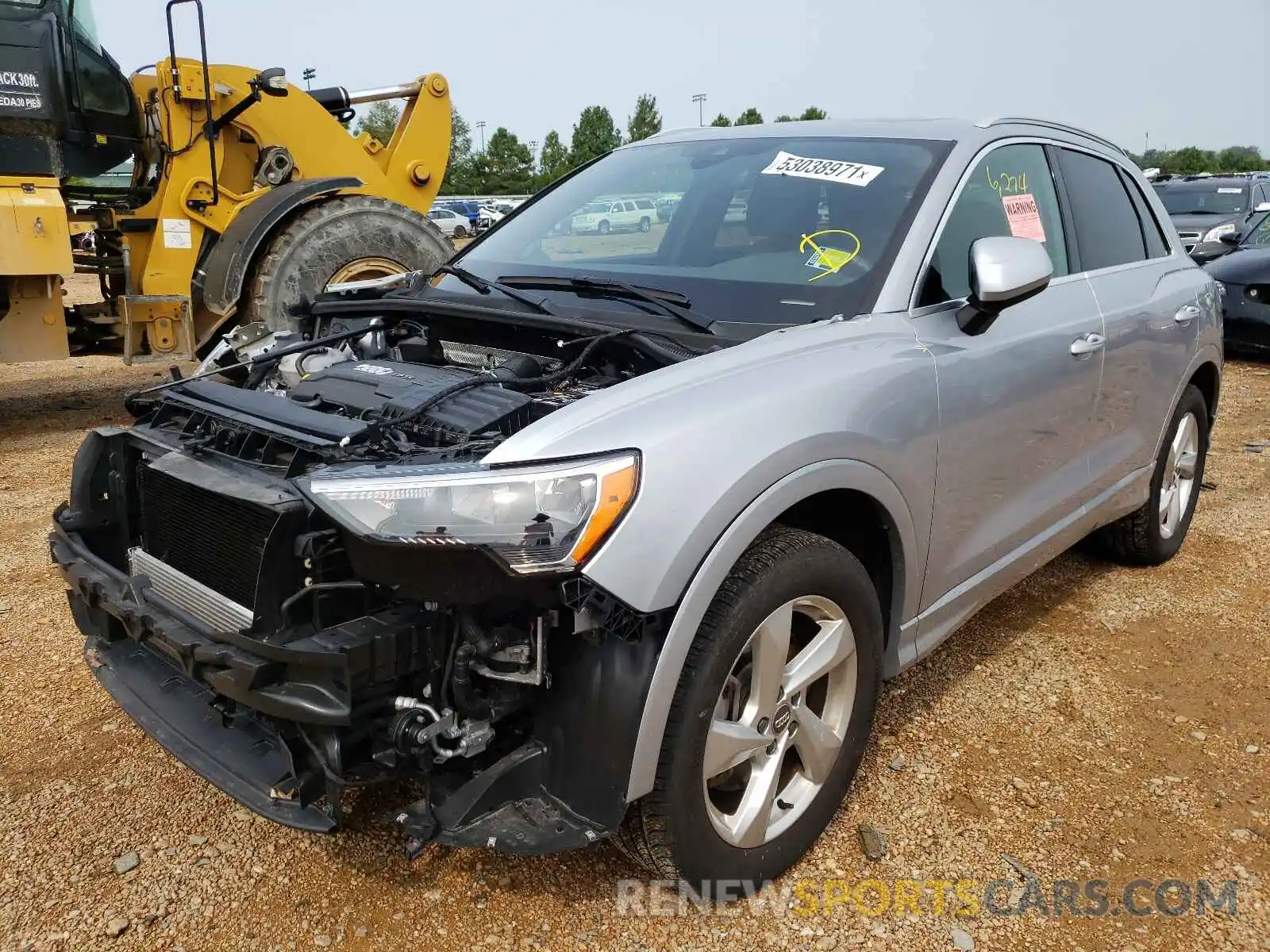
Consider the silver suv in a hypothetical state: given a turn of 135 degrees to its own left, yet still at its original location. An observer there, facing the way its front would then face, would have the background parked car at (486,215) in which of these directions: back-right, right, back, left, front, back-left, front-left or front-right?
left

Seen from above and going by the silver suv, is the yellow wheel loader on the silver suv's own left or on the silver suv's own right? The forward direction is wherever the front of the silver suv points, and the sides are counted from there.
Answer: on the silver suv's own right

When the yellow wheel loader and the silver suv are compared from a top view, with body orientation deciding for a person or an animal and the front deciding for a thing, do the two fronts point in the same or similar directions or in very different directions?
very different directions

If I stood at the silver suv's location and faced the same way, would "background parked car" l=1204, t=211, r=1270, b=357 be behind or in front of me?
behind

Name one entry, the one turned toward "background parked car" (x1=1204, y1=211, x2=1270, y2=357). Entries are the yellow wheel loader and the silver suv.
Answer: the yellow wheel loader

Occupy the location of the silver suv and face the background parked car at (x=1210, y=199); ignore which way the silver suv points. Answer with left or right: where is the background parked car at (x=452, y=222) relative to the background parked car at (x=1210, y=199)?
left

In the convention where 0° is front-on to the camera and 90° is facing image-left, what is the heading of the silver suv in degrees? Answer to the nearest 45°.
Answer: approximately 45°

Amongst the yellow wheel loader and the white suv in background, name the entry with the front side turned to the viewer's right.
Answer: the yellow wheel loader

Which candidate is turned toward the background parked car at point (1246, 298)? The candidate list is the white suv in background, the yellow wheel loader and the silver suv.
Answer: the yellow wheel loader

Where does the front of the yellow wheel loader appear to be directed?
to the viewer's right

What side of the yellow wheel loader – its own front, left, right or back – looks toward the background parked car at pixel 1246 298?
front

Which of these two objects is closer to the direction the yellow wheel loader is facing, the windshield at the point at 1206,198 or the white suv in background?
the windshield
